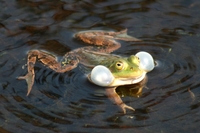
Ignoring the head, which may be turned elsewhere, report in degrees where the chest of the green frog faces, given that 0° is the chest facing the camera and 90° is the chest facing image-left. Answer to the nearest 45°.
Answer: approximately 315°
